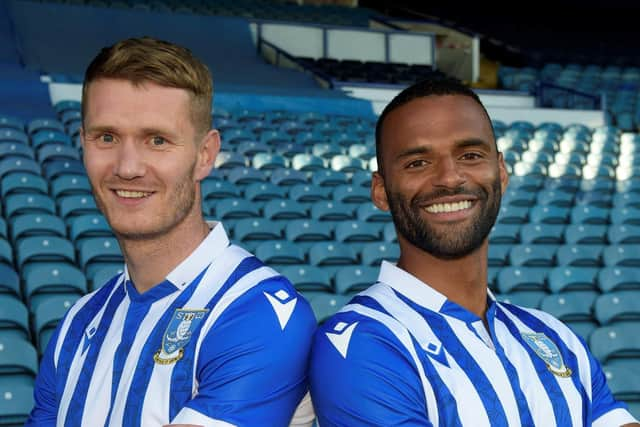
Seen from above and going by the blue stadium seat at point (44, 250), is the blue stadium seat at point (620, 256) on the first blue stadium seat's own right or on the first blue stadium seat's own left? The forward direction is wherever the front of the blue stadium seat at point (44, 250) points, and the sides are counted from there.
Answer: on the first blue stadium seat's own left

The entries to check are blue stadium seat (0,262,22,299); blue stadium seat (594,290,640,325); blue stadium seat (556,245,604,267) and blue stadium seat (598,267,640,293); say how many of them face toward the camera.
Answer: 4

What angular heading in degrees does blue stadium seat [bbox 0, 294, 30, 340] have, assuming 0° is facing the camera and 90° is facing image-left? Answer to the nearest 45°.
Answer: approximately 0°

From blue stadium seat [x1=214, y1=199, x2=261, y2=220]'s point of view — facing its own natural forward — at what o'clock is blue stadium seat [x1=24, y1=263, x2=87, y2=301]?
blue stadium seat [x1=24, y1=263, x2=87, y2=301] is roughly at 1 o'clock from blue stadium seat [x1=214, y1=199, x2=261, y2=220].

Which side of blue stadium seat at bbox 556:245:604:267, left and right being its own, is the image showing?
front

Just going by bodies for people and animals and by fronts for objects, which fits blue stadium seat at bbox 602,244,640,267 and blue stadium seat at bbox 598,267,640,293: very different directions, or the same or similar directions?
same or similar directions

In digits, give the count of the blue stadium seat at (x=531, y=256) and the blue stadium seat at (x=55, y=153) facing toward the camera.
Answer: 2

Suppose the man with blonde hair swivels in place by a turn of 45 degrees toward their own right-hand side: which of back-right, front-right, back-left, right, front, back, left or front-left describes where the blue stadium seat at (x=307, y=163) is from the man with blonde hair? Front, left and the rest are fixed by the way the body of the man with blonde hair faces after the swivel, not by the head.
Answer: right

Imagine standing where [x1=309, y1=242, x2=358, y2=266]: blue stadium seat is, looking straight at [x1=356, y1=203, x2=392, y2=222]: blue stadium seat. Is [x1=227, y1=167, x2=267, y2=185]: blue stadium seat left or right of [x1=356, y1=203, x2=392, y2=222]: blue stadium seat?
left

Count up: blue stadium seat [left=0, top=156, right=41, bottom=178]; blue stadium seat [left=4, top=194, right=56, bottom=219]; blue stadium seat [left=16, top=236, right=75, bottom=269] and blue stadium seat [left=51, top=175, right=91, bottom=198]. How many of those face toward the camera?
4

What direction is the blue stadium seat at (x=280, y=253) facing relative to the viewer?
toward the camera

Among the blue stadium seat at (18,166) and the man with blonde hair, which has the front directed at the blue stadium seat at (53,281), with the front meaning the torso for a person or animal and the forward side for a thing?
the blue stadium seat at (18,166)

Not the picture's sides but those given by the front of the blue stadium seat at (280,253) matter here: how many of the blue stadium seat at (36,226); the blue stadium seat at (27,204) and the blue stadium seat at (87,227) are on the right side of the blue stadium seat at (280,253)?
3

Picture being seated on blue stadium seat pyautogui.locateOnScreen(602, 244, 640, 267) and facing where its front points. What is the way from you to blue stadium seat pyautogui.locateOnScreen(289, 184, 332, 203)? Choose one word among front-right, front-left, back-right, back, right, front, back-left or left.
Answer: right

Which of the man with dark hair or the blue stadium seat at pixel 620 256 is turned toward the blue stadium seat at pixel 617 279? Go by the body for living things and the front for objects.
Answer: the blue stadium seat at pixel 620 256

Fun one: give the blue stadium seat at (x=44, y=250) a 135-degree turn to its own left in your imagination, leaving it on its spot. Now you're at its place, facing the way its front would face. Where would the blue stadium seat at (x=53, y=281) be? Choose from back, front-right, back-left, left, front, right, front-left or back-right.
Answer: back-right

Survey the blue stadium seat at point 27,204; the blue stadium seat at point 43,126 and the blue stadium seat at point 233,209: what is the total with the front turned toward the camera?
3

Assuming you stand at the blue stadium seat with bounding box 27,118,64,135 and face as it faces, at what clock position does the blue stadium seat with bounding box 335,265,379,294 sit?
the blue stadium seat with bounding box 335,265,379,294 is roughly at 11 o'clock from the blue stadium seat with bounding box 27,118,64,135.

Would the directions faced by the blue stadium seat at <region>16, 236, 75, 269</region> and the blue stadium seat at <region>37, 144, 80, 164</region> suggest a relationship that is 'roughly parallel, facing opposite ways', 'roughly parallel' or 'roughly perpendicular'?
roughly parallel
